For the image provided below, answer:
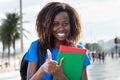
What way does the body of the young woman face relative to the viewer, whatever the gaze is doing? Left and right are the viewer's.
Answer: facing the viewer
